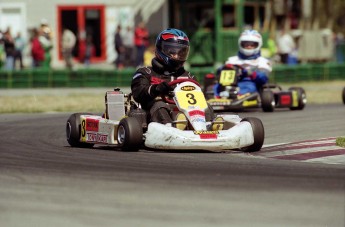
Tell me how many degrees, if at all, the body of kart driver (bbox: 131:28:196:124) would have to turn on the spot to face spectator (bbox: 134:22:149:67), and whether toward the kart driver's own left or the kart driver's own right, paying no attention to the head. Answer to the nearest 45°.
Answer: approximately 135° to the kart driver's own left

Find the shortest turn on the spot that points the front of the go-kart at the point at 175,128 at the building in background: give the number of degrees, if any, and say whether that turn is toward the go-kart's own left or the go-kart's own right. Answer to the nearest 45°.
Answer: approximately 135° to the go-kart's own left

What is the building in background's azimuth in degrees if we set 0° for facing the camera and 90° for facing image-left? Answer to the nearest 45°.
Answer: approximately 0°

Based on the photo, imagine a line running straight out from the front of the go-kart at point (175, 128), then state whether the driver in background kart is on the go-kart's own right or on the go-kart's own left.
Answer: on the go-kart's own left

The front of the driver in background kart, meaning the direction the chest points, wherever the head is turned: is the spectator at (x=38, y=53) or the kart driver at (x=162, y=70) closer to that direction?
the kart driver

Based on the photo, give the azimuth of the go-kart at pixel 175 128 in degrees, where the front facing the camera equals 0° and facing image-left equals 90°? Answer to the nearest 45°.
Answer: approximately 315°

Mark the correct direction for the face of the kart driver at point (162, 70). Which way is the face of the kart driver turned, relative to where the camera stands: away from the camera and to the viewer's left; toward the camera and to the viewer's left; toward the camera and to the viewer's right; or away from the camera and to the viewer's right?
toward the camera and to the viewer's right
